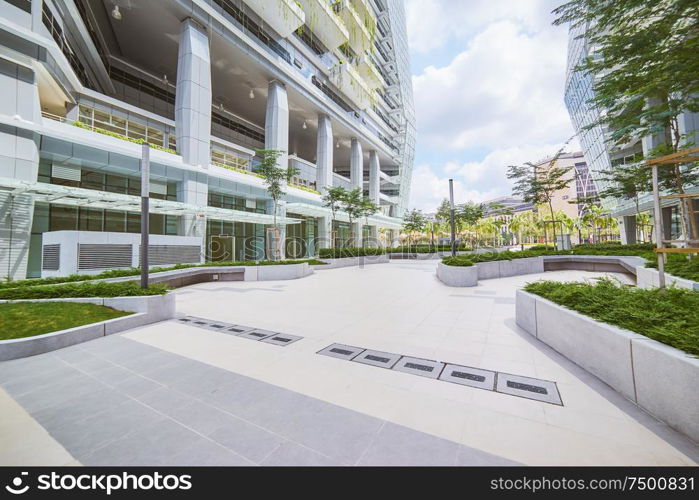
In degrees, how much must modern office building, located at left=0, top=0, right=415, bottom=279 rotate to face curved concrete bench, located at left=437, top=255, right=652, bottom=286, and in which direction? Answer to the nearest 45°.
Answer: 0° — it already faces it

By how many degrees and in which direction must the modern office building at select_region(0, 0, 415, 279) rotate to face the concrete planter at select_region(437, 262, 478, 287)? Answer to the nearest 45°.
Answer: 0° — it already faces it

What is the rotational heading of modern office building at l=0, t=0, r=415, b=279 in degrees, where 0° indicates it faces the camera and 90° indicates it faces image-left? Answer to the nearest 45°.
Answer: approximately 315°

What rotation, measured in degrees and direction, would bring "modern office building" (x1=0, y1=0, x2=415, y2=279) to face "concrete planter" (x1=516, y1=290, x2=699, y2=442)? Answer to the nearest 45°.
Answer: approximately 45° to its right

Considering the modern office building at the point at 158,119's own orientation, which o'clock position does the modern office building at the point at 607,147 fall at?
the modern office building at the point at 607,147 is roughly at 11 o'clock from the modern office building at the point at 158,119.

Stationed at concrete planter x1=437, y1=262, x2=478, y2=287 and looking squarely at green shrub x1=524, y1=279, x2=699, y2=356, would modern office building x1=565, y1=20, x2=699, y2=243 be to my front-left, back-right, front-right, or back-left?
back-left

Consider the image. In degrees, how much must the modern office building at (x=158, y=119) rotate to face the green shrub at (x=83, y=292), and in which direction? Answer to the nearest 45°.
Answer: approximately 45° to its right
